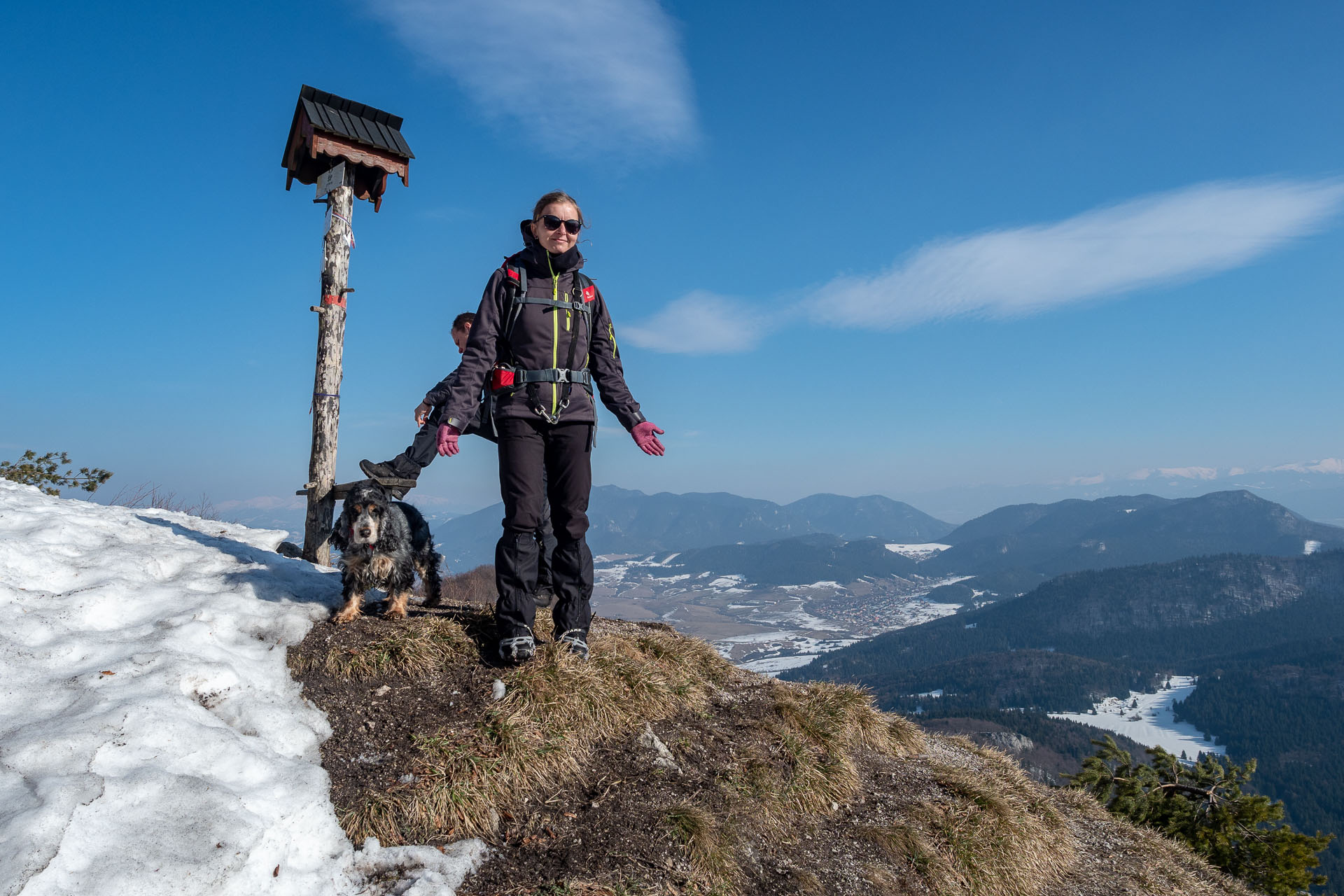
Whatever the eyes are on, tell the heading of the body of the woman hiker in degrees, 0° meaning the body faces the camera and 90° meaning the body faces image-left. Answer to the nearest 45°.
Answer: approximately 0°

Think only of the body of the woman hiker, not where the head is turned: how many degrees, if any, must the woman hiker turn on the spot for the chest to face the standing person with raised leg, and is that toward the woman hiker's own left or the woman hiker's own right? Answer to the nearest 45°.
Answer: approximately 135° to the woman hiker's own right

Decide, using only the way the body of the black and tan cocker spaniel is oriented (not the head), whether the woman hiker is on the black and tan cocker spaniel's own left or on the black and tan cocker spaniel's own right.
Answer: on the black and tan cocker spaniel's own left

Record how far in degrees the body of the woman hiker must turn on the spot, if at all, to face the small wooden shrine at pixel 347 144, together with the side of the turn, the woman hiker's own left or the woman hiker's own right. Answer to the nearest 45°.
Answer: approximately 135° to the woman hiker's own right

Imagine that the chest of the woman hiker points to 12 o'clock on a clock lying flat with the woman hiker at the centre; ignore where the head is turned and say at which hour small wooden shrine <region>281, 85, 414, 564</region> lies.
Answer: The small wooden shrine is roughly at 5 o'clock from the woman hiker.

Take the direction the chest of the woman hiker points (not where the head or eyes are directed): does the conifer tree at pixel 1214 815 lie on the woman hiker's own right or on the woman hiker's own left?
on the woman hiker's own left

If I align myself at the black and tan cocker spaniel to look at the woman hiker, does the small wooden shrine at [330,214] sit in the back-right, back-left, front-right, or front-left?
back-left

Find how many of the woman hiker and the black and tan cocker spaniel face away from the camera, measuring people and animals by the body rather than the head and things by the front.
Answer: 0
